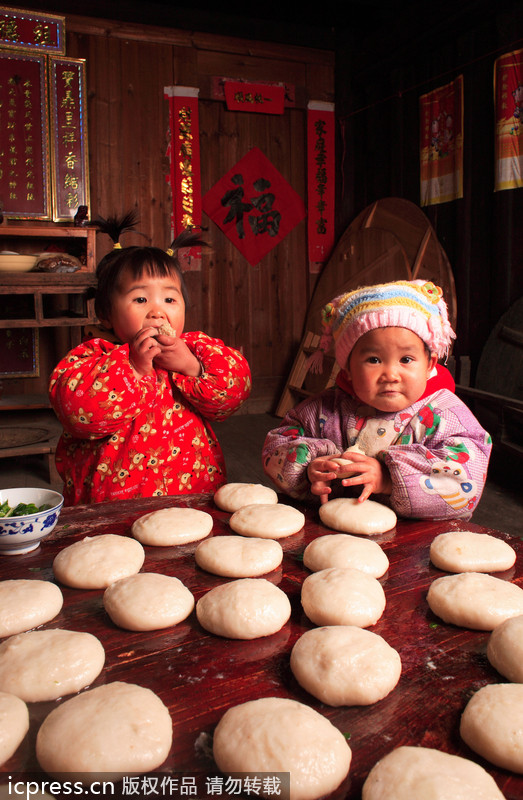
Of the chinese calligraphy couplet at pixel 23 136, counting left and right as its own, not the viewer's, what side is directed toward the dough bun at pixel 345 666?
front

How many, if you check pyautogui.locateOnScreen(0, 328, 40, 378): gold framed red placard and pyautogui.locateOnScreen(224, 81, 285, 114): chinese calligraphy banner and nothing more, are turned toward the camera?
2

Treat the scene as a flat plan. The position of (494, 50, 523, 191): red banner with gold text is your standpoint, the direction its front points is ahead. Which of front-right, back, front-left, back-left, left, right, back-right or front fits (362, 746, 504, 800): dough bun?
front-left

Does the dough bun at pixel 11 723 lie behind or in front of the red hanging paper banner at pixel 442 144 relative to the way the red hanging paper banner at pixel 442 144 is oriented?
in front

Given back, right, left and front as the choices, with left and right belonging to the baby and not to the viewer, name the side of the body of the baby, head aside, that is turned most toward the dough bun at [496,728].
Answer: front

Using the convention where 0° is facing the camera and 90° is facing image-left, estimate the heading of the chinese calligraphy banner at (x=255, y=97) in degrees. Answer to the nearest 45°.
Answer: approximately 0°

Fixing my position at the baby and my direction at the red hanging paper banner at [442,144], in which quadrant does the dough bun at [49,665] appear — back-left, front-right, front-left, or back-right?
back-left

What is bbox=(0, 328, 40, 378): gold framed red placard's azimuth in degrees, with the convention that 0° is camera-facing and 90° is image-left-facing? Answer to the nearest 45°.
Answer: approximately 0°

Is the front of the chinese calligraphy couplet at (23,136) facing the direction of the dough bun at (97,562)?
yes

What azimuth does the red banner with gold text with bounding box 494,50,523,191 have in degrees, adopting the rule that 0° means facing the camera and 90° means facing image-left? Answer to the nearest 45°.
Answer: approximately 45°
